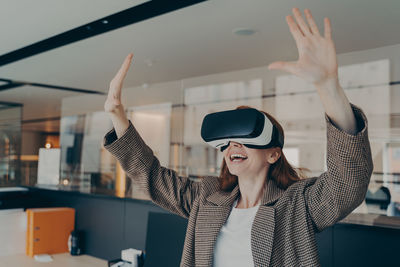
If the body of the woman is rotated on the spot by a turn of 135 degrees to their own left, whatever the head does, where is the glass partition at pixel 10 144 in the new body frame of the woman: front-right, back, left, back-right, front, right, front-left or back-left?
back-left

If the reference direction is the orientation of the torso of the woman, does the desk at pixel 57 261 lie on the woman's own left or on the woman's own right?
on the woman's own right

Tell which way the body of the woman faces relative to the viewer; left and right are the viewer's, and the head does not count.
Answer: facing the viewer and to the left of the viewer

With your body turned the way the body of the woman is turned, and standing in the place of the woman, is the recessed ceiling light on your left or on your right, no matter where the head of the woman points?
on your right

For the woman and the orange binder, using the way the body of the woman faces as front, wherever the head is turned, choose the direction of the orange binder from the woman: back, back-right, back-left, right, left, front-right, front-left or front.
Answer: right
